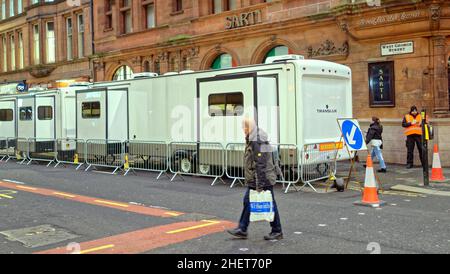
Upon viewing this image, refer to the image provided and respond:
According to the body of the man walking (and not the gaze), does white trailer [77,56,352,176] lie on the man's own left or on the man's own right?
on the man's own right

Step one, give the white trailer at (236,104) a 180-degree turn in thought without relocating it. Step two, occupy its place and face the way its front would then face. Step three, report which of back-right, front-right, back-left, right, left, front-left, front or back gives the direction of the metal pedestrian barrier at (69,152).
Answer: back

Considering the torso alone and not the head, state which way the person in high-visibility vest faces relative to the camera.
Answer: toward the camera

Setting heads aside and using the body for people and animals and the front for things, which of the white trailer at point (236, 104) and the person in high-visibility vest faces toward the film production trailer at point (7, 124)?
the white trailer

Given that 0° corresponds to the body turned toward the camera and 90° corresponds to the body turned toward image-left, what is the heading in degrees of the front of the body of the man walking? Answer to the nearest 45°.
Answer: approximately 90°

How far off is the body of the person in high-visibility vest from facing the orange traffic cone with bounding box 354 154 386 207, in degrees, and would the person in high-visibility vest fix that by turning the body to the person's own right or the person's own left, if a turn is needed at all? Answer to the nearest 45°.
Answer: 0° — they already face it

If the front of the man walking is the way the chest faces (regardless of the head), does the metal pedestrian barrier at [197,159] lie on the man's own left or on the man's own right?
on the man's own right

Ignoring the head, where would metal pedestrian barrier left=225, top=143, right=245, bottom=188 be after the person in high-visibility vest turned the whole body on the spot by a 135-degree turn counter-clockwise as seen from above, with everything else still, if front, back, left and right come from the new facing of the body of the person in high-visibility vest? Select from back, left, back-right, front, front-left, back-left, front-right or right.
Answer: back

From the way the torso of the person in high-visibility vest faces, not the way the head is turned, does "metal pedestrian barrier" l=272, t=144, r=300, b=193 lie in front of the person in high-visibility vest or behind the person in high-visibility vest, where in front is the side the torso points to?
in front

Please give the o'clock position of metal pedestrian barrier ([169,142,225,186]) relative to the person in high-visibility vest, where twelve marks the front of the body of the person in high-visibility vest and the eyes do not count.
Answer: The metal pedestrian barrier is roughly at 2 o'clock from the person in high-visibility vest.

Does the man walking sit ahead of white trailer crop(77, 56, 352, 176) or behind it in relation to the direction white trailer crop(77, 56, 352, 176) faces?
behind

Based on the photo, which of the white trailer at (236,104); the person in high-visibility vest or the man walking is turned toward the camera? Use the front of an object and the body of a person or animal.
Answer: the person in high-visibility vest

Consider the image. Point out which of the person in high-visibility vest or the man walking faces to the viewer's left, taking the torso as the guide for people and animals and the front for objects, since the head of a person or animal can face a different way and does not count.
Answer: the man walking

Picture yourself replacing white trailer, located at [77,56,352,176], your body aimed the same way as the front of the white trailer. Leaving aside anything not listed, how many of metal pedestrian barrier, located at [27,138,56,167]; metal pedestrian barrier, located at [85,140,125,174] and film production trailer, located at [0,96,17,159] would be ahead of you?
3

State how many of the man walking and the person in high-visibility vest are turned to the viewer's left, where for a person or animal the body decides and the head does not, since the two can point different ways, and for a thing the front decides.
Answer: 1
